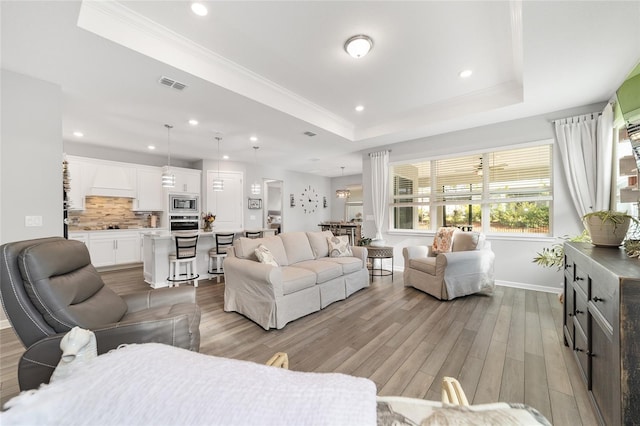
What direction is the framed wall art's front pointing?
toward the camera

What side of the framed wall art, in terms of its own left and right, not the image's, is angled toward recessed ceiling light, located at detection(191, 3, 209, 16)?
front

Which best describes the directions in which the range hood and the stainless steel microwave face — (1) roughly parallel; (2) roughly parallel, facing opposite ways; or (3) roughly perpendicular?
roughly parallel

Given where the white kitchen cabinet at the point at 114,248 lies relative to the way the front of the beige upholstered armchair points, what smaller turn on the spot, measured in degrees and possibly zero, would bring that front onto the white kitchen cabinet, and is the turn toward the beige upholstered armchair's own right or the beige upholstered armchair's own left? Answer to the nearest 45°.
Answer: approximately 45° to the beige upholstered armchair's own right

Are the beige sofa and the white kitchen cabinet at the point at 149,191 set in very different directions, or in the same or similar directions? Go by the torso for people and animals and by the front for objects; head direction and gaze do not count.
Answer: same or similar directions

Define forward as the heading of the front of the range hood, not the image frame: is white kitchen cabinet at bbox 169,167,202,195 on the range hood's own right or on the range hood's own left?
on the range hood's own left

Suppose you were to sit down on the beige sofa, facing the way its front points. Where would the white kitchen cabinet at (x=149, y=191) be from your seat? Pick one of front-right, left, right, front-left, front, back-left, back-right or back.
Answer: back

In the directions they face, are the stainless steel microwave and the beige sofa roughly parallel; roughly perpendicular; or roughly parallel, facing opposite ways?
roughly parallel

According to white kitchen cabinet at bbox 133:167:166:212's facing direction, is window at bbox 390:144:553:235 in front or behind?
in front

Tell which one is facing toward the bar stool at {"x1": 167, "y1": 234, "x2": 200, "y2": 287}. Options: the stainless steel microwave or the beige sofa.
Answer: the stainless steel microwave

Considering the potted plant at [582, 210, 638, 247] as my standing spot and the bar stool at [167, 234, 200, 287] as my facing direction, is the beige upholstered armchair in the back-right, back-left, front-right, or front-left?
front-right

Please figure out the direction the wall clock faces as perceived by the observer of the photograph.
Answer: facing the viewer and to the right of the viewer

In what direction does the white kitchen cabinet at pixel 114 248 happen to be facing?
toward the camera

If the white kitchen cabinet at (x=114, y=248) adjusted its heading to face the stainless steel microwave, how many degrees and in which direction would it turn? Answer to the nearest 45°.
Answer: approximately 90° to its left

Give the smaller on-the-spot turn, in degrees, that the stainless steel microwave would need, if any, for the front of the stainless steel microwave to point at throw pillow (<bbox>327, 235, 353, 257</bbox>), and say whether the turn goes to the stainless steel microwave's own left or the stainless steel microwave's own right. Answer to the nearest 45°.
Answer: approximately 45° to the stainless steel microwave's own left

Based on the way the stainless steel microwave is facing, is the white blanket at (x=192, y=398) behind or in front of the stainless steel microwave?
in front

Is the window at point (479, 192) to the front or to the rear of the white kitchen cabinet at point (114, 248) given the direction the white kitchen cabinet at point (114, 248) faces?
to the front

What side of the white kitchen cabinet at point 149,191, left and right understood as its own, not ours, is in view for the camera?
front

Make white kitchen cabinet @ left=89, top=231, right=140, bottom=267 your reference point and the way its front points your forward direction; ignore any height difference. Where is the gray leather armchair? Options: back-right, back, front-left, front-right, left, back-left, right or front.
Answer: front
